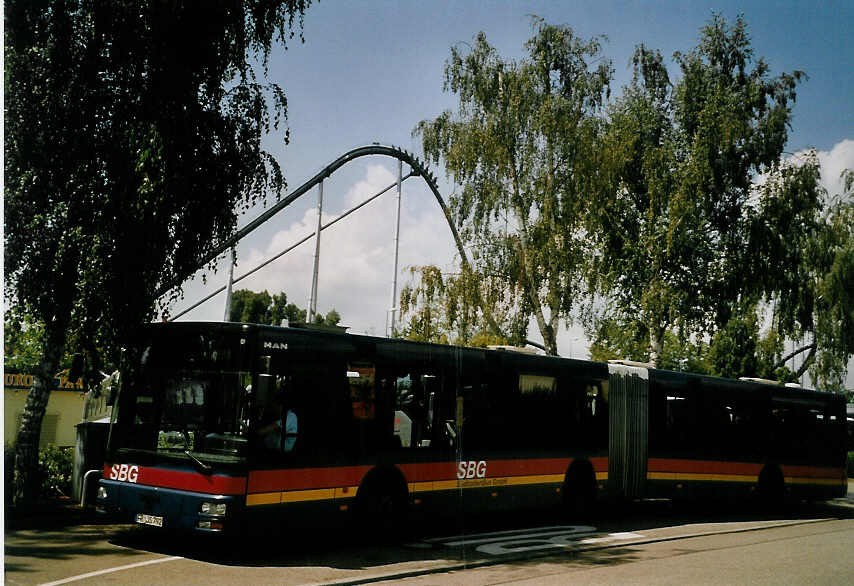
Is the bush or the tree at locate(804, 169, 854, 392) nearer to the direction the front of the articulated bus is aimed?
the bush

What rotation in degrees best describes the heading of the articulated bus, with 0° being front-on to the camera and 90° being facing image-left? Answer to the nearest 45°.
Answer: approximately 45°

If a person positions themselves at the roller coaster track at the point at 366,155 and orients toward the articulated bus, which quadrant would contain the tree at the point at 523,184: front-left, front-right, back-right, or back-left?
front-left

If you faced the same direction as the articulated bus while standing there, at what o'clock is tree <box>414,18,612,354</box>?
The tree is roughly at 5 o'clock from the articulated bus.

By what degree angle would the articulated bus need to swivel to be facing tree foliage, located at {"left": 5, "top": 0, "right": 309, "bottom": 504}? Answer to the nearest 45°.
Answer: approximately 45° to its right

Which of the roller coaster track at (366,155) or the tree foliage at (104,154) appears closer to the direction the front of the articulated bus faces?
the tree foliage

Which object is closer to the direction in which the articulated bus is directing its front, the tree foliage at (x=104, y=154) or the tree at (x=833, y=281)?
the tree foliage

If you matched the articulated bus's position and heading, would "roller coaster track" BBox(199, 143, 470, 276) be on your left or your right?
on your right

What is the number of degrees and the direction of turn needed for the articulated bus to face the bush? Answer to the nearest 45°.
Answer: approximately 45° to its right

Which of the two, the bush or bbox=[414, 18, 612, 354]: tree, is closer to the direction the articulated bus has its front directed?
the bush

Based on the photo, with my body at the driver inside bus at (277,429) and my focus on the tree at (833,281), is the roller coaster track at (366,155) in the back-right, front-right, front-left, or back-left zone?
front-left

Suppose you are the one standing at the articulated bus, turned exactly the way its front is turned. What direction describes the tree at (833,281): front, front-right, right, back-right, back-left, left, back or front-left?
back
